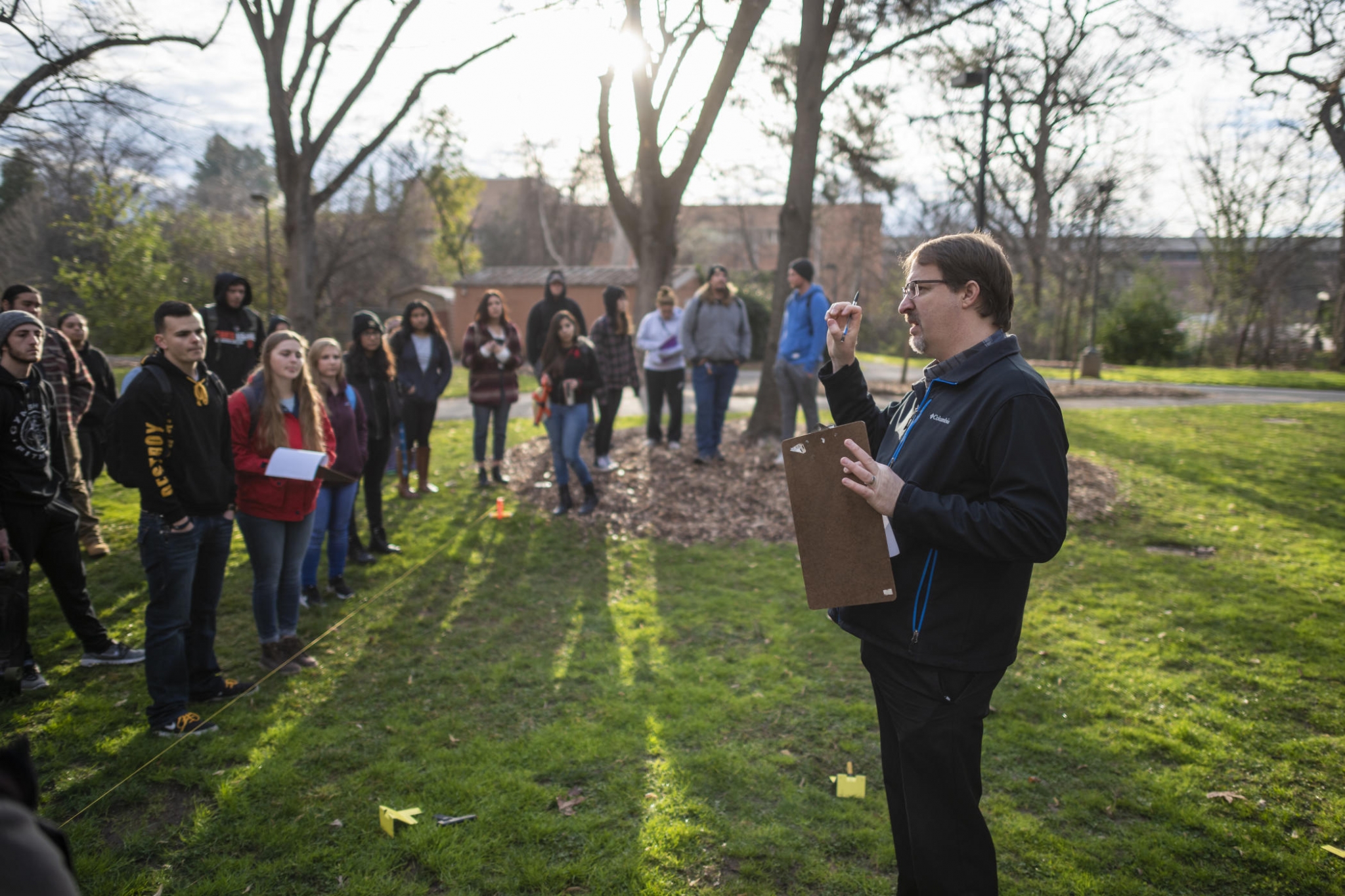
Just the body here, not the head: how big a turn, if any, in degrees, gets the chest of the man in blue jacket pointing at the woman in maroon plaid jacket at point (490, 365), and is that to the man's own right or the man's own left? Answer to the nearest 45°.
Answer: approximately 45° to the man's own right

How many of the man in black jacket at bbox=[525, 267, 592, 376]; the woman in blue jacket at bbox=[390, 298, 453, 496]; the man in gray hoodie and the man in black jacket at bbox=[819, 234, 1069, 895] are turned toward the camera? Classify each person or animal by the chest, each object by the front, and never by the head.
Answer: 3

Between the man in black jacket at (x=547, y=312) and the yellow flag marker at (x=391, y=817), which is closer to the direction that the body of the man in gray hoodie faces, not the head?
the yellow flag marker

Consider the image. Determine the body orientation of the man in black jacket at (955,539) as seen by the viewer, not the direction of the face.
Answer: to the viewer's left

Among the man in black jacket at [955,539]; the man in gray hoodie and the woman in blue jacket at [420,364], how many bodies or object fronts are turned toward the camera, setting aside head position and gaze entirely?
2

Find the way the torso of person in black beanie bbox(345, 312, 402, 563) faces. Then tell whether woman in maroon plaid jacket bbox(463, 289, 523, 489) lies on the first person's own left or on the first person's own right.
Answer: on the first person's own left

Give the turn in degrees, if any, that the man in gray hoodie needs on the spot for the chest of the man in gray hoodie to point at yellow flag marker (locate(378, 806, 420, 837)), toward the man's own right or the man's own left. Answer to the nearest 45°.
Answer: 0° — they already face it

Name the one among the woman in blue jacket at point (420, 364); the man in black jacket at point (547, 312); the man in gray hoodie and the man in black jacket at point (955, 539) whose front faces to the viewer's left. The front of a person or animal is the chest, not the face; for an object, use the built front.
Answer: the man in black jacket at point (955, 539)
